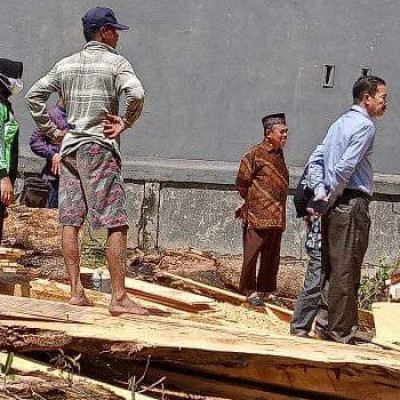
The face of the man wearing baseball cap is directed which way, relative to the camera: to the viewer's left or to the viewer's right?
to the viewer's right

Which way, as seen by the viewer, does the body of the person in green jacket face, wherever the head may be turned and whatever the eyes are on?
to the viewer's right

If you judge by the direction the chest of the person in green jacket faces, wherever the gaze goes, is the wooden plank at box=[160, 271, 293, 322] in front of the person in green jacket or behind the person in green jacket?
in front
